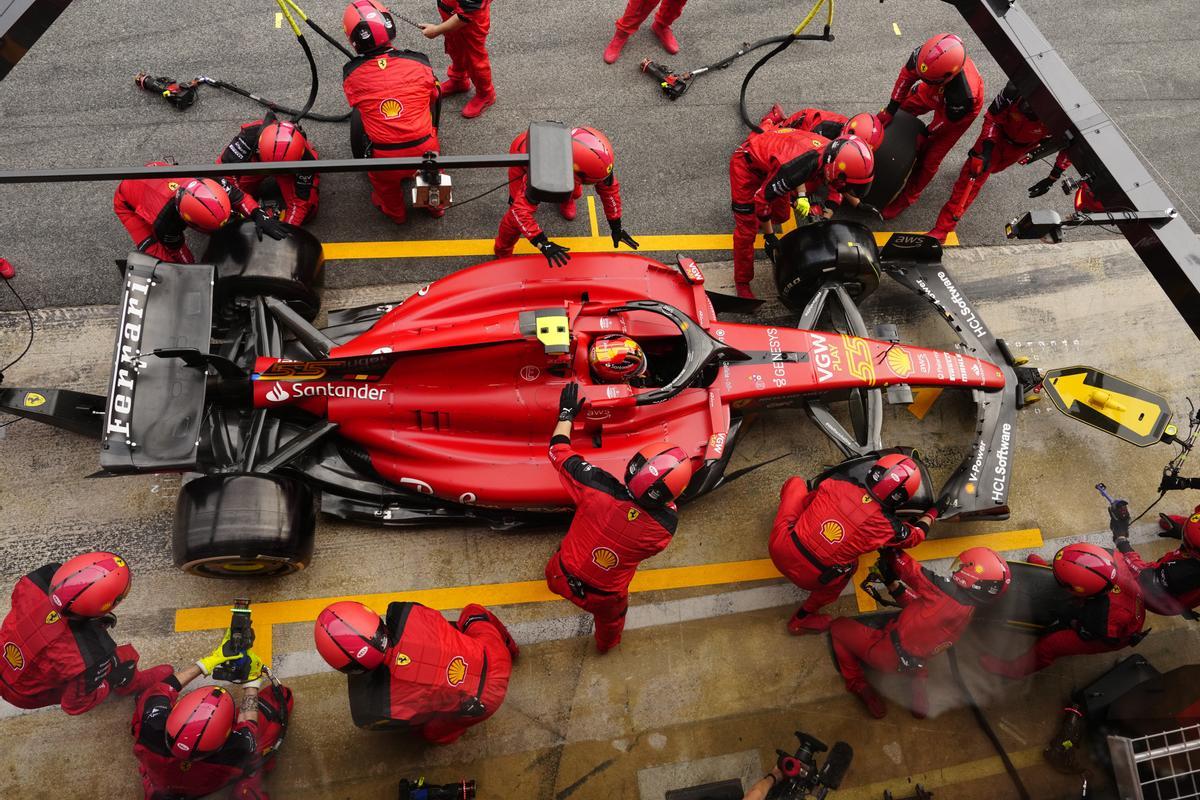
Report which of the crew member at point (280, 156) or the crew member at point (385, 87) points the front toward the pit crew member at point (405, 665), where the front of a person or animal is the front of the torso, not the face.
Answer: the crew member at point (280, 156)

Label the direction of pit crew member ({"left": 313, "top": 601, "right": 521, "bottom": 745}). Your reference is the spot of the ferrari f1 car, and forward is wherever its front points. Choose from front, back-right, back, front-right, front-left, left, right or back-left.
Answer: right

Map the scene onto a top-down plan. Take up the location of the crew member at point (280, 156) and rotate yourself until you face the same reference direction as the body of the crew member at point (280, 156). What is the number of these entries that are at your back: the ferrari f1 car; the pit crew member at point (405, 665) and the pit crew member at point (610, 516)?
0

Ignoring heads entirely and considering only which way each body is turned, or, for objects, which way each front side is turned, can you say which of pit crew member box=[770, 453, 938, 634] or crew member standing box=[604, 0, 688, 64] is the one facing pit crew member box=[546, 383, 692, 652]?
the crew member standing

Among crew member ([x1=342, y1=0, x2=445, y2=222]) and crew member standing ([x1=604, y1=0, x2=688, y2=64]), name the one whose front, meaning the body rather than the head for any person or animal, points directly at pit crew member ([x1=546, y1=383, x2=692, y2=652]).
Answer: crew member standing ([x1=604, y1=0, x2=688, y2=64])

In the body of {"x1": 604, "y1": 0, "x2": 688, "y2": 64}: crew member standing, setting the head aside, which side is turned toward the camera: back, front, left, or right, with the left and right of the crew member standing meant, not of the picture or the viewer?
front

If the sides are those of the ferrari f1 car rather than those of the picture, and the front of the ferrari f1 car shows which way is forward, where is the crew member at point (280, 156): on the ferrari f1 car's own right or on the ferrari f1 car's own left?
on the ferrari f1 car's own left

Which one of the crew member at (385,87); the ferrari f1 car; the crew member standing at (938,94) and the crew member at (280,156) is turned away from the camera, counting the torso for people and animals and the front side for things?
the crew member at (385,87)

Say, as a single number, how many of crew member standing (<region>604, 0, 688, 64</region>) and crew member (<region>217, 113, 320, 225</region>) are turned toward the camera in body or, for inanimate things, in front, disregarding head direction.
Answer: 2

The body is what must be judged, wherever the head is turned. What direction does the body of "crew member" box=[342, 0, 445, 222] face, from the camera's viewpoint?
away from the camera

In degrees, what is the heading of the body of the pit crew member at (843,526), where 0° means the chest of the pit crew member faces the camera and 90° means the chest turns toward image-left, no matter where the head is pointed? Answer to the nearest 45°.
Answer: approximately 225°

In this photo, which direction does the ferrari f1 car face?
to the viewer's right

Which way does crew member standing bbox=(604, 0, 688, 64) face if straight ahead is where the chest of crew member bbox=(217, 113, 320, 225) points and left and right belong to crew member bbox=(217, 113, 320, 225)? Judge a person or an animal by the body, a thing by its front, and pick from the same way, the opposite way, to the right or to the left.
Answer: the same way

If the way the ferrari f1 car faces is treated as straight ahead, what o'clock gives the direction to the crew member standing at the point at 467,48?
The crew member standing is roughly at 9 o'clock from the ferrari f1 car.

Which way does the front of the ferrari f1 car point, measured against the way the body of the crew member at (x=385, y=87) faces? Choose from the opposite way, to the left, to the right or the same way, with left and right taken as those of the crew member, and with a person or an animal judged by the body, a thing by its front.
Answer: to the right

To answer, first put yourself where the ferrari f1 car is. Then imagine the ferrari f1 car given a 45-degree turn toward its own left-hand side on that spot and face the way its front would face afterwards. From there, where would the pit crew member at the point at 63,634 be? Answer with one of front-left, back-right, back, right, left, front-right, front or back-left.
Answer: back

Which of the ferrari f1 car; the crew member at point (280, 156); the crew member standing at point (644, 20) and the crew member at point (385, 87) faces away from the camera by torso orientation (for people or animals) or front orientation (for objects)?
the crew member at point (385, 87)

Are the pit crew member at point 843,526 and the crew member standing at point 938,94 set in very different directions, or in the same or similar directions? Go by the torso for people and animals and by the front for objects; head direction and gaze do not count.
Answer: very different directions
